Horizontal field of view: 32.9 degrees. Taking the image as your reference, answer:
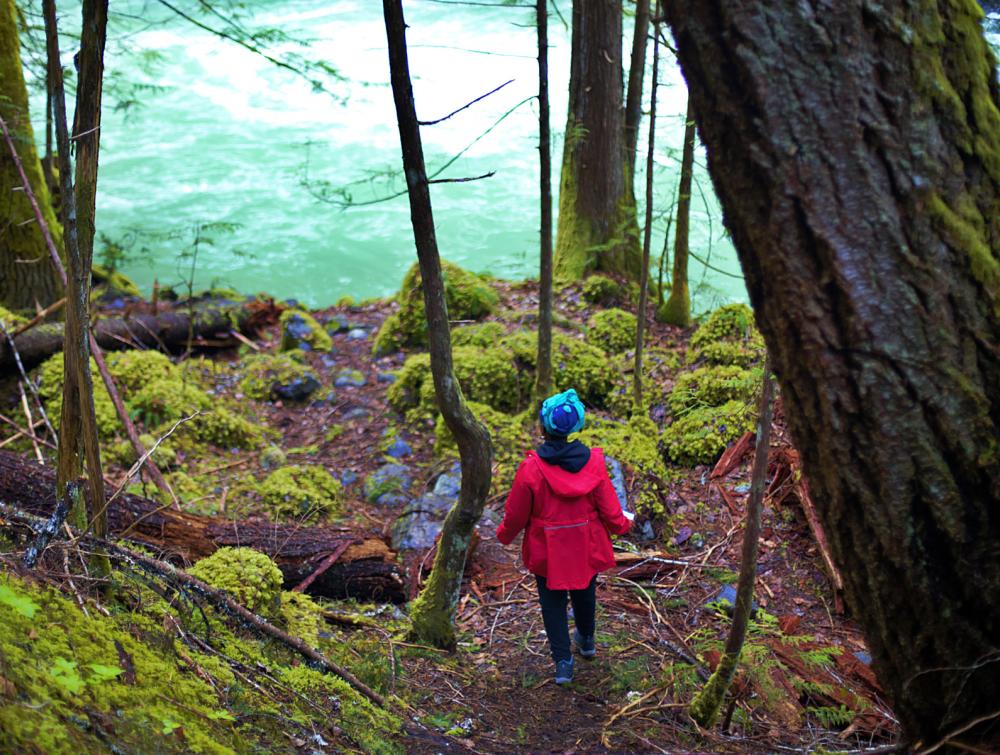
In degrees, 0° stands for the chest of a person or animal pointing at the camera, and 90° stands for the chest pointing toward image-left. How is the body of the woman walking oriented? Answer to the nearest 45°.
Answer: approximately 180°

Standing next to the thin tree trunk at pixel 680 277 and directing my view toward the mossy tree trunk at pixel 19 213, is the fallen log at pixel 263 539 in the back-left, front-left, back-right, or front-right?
front-left

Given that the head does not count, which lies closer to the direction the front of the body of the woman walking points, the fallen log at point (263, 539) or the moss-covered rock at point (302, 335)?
the moss-covered rock

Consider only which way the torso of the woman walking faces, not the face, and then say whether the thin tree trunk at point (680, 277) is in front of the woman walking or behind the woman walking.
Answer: in front

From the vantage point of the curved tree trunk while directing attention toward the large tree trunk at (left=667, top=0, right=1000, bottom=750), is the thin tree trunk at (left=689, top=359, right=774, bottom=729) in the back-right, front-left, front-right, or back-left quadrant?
front-left

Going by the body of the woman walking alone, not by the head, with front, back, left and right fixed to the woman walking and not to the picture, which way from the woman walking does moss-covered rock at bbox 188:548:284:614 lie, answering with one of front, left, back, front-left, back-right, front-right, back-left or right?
left

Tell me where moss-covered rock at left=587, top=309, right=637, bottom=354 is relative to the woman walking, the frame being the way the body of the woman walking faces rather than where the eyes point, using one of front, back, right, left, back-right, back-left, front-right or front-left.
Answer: front

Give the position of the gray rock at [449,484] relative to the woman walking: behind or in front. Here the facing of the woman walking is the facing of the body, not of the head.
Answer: in front

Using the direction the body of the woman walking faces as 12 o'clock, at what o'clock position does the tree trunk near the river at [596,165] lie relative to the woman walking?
The tree trunk near the river is roughly at 12 o'clock from the woman walking.

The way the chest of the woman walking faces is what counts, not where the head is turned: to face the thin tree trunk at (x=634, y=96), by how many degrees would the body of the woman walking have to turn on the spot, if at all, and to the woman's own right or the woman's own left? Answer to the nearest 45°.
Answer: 0° — they already face it

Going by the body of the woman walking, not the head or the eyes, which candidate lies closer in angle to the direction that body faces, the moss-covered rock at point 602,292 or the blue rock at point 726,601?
the moss-covered rock
